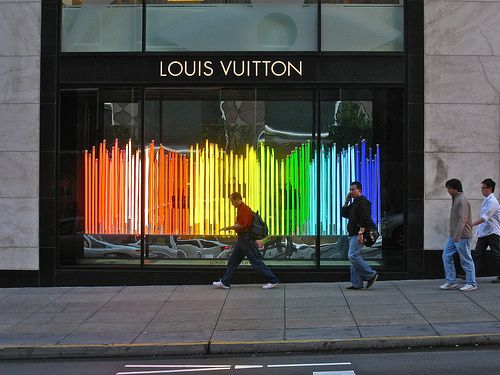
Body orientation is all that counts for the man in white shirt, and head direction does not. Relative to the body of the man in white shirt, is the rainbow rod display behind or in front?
in front

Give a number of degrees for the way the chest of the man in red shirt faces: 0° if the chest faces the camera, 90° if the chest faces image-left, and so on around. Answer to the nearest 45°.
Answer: approximately 90°

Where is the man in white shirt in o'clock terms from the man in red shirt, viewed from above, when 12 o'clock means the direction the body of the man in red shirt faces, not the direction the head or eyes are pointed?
The man in white shirt is roughly at 6 o'clock from the man in red shirt.

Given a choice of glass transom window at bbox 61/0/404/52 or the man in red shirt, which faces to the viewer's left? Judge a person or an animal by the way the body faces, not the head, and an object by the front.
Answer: the man in red shirt

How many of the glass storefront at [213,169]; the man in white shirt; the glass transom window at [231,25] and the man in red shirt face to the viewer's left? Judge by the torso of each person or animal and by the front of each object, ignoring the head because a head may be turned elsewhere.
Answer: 2

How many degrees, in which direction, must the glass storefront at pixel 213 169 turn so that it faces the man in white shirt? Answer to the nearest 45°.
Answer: approximately 90° to its left

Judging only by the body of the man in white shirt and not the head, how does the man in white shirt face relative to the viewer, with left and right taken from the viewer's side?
facing to the left of the viewer
